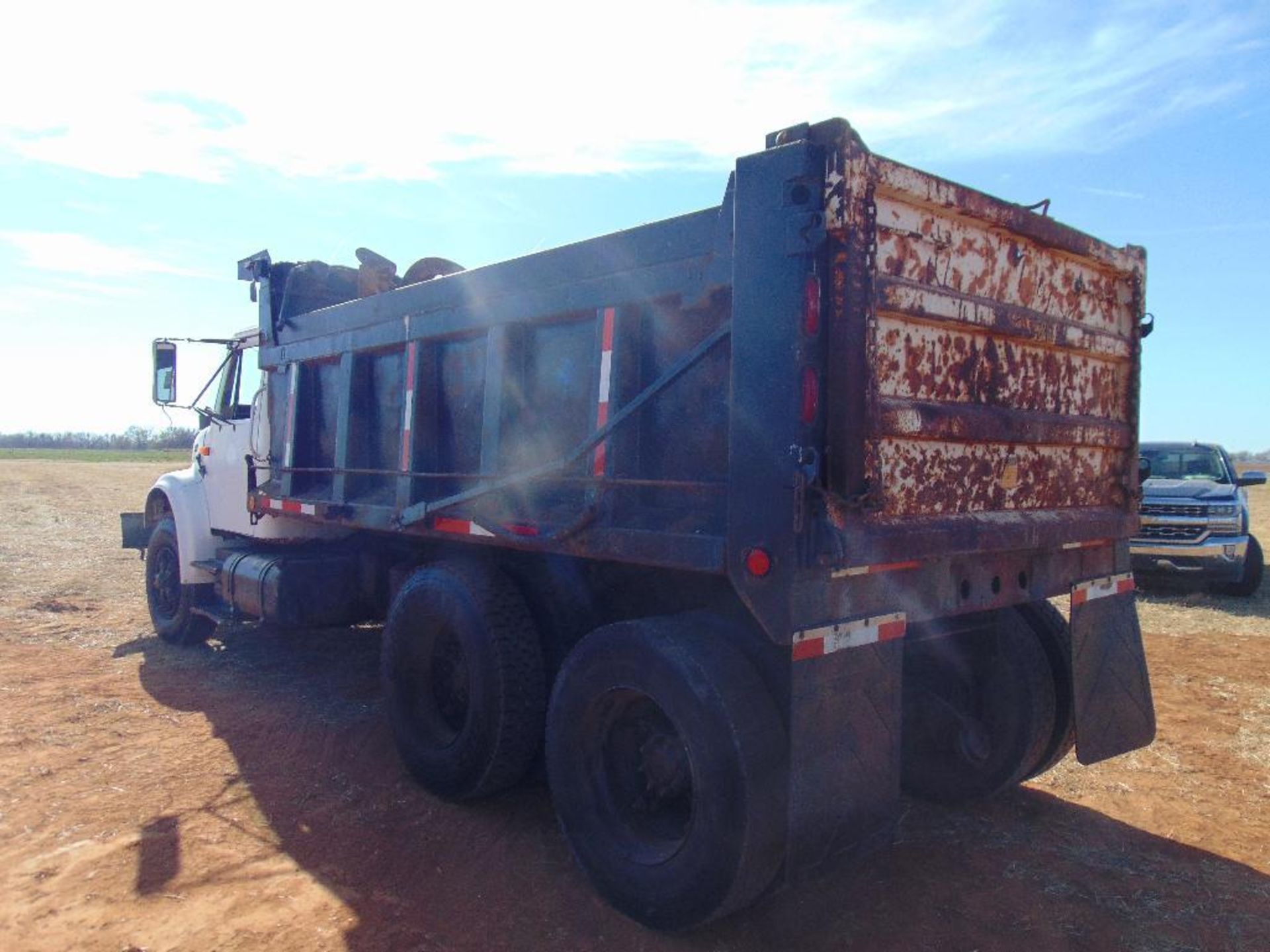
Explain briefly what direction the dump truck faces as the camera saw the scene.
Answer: facing away from the viewer and to the left of the viewer

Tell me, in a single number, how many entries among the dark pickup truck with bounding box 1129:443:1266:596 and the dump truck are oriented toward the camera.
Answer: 1

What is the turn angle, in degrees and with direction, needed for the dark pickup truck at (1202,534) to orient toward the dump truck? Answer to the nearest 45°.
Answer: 0° — it already faces it

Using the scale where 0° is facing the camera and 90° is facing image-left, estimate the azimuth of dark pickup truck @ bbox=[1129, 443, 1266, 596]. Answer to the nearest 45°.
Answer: approximately 0°

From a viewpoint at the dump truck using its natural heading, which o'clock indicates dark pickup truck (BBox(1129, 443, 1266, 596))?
The dark pickup truck is roughly at 3 o'clock from the dump truck.
